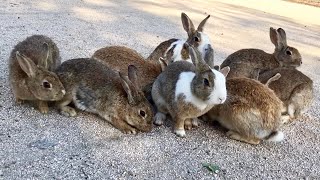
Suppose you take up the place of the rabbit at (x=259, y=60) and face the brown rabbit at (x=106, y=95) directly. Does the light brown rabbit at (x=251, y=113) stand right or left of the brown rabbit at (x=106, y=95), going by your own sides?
left

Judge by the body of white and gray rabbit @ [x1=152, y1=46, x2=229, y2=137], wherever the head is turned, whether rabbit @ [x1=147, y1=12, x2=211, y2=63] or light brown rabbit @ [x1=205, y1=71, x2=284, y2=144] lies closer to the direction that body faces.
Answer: the light brown rabbit

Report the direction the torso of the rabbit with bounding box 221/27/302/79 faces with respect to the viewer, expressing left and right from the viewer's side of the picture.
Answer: facing to the right of the viewer

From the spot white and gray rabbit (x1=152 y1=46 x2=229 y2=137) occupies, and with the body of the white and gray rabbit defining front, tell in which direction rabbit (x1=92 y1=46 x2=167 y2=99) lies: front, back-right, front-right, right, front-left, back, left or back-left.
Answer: back

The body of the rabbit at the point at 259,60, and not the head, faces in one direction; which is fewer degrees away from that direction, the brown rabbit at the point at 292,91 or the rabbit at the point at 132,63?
the brown rabbit

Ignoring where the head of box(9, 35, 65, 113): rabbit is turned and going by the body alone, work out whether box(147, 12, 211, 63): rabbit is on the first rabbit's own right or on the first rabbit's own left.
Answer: on the first rabbit's own left

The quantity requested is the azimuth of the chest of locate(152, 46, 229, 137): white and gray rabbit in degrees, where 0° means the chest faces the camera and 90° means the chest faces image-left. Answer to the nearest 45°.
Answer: approximately 315°

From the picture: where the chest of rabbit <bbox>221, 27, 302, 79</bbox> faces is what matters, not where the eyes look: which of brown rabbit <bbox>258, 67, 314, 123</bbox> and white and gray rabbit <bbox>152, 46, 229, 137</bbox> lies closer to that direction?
the brown rabbit

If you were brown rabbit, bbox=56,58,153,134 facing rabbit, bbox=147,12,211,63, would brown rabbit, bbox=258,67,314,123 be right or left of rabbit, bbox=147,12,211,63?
right
